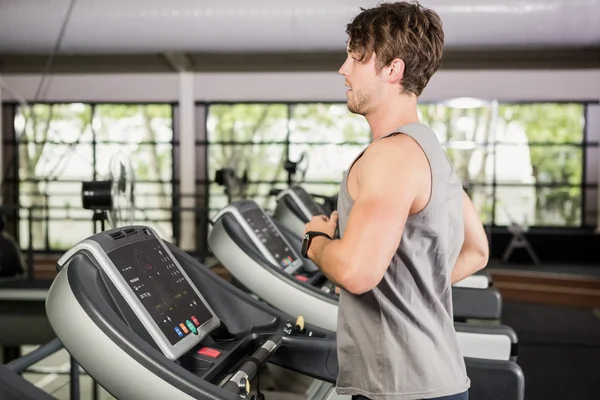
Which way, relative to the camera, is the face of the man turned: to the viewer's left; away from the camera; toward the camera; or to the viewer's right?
to the viewer's left

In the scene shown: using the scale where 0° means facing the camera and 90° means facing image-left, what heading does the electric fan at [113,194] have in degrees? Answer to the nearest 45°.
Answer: approximately 270°

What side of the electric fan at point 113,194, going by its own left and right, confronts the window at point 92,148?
left

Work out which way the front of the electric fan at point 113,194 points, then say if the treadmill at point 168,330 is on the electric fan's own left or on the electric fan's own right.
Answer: on the electric fan's own right

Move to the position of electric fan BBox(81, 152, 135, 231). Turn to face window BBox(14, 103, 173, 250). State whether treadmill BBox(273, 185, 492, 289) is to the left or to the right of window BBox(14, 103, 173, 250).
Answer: right

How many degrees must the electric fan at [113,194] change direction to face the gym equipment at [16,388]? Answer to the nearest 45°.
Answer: approximately 90° to its right

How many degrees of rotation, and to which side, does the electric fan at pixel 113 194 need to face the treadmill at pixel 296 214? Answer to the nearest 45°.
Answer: approximately 45° to its left

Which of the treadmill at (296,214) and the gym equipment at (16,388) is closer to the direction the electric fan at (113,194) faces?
the treadmill
